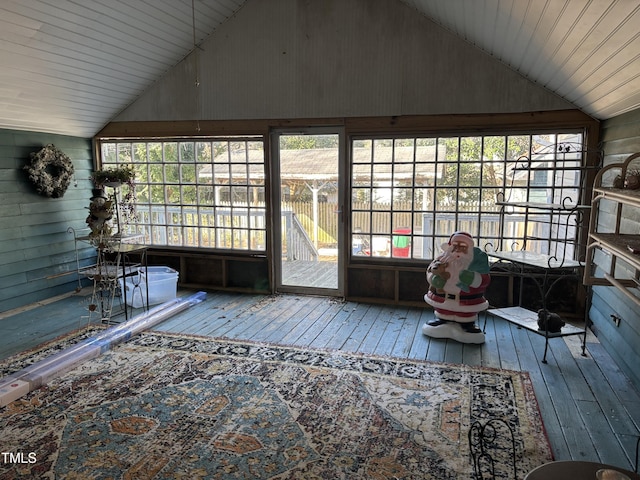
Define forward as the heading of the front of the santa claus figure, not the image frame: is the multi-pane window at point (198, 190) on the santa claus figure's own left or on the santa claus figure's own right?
on the santa claus figure's own right

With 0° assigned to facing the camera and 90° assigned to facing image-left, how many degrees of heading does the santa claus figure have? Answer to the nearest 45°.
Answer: approximately 0°

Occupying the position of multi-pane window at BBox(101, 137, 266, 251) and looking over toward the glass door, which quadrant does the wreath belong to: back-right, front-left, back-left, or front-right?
back-right

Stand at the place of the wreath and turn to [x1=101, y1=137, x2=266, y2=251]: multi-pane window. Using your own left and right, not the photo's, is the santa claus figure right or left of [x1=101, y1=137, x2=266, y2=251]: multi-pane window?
right

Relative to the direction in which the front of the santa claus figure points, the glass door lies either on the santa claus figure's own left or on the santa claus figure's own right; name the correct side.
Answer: on the santa claus figure's own right

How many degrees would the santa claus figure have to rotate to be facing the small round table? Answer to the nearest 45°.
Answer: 0° — it already faces it

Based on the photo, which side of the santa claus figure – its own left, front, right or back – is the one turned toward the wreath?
right
